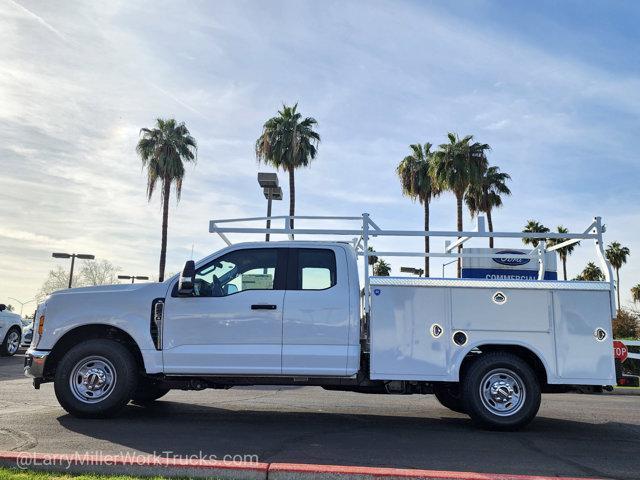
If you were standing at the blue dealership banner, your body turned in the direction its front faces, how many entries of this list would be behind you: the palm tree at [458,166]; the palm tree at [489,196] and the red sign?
2

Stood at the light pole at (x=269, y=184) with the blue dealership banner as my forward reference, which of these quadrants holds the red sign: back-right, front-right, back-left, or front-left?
front-right

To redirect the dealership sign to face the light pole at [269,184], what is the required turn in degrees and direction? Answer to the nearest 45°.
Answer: approximately 135° to its right

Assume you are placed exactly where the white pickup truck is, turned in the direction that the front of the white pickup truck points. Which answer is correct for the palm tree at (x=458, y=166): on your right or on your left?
on your right

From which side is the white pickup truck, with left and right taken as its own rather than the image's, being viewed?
left

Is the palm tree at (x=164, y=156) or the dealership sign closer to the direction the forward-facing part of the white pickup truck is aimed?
the palm tree

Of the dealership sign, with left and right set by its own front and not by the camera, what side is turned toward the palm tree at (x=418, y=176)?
back

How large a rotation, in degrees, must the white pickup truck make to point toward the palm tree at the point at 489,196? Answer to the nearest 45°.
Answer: approximately 90° to its right

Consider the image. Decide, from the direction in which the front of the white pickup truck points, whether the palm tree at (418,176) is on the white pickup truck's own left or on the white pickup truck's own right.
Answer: on the white pickup truck's own right

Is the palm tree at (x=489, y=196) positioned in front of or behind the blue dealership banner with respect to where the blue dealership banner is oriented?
behind

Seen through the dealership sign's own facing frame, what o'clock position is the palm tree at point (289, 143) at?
The palm tree is roughly at 5 o'clock from the dealership sign.

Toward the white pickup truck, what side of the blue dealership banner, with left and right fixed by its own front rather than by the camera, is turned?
front

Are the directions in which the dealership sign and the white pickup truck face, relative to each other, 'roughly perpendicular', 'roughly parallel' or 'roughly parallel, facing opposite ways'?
roughly perpendicular

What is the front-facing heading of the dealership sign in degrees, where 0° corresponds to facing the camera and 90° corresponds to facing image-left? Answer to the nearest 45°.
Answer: approximately 0°

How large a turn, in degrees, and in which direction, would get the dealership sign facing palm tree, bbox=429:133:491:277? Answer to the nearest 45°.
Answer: approximately 180°

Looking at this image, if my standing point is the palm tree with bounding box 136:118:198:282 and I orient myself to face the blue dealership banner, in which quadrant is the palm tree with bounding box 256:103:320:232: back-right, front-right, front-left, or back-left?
front-left

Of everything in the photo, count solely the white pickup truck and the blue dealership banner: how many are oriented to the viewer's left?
1

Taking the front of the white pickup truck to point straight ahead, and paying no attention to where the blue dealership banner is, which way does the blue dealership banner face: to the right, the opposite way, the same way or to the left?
to the left

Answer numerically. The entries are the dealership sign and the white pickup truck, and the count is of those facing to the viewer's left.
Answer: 1

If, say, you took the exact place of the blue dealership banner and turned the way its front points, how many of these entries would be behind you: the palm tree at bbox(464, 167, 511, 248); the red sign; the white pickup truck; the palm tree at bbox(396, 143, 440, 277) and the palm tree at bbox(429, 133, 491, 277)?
3

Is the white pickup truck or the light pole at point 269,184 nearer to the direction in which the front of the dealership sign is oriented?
the white pickup truck

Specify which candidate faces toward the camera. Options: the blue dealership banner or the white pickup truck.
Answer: the blue dealership banner
